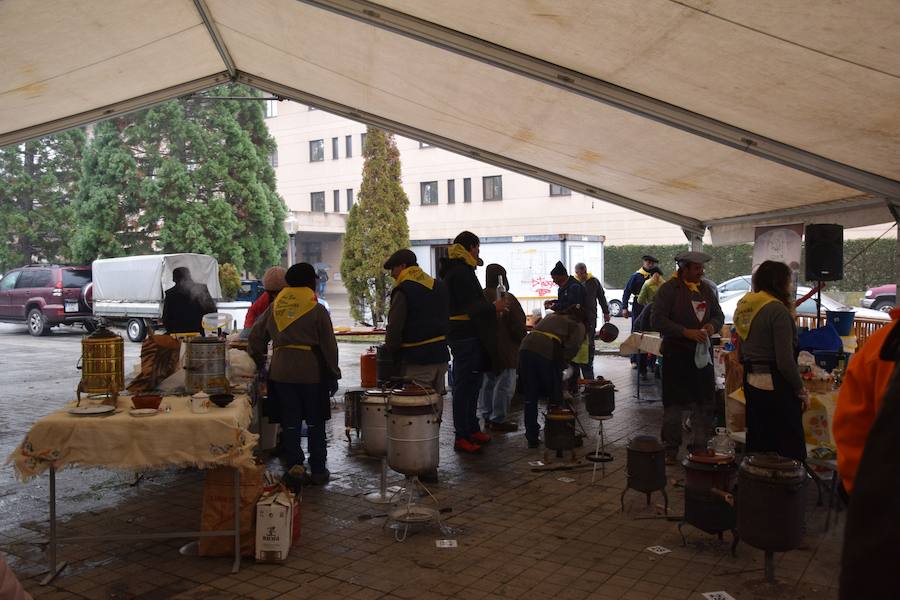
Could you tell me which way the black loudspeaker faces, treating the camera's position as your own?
facing the viewer

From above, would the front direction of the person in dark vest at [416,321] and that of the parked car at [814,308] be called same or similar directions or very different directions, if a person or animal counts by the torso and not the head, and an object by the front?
very different directions

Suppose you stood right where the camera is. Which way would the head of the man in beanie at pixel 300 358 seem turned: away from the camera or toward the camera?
away from the camera

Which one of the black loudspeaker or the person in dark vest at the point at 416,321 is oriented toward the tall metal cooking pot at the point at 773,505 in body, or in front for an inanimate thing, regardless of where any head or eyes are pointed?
the black loudspeaker
